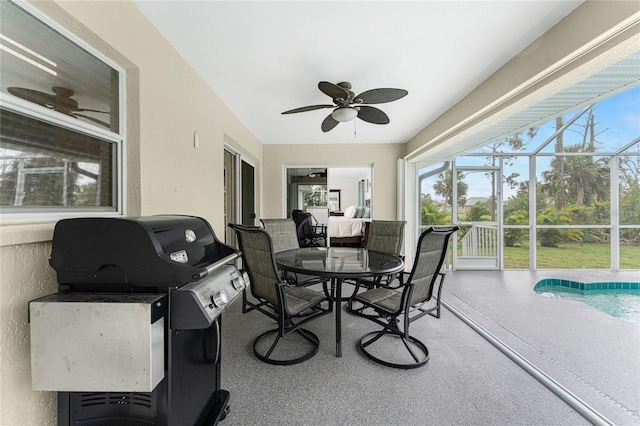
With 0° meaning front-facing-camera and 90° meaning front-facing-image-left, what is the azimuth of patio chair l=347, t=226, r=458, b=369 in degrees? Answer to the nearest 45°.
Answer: approximately 135°

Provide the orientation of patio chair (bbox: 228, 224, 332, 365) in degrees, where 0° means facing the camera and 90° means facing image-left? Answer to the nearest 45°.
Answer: approximately 225°

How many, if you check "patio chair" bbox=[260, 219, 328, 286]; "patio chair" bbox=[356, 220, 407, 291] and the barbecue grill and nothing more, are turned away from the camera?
0

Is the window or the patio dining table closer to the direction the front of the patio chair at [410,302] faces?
the patio dining table

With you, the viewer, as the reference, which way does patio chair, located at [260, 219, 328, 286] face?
facing the viewer and to the right of the viewer

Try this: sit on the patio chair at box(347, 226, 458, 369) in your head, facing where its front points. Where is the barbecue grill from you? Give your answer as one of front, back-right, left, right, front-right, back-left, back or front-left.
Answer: left

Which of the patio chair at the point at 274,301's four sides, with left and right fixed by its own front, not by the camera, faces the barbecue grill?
back

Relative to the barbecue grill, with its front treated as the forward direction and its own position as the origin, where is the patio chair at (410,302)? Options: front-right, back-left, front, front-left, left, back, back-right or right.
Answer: front-left

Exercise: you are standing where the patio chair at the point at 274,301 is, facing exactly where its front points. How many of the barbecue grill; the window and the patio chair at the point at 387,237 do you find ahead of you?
1

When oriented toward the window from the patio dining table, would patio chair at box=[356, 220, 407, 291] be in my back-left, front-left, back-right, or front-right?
back-right

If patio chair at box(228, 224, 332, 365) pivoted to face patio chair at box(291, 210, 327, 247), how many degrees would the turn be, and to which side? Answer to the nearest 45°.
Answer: approximately 45° to its left

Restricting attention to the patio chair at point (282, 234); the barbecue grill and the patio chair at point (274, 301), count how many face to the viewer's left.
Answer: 0

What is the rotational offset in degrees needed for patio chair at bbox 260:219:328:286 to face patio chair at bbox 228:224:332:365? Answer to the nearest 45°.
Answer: approximately 45° to its right
